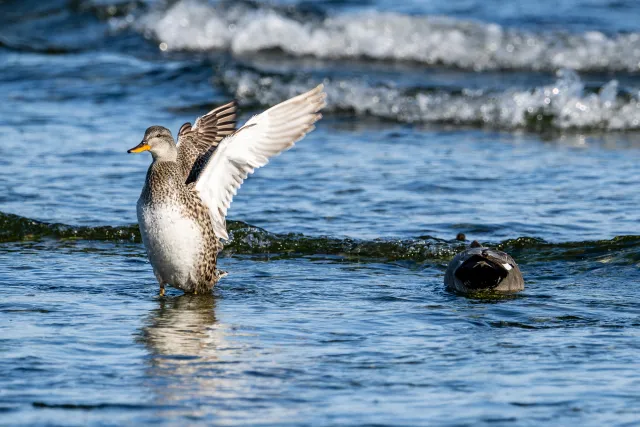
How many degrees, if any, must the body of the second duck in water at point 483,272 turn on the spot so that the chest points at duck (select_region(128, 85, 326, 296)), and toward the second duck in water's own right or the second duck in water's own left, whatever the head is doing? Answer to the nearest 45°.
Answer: approximately 90° to the second duck in water's own left

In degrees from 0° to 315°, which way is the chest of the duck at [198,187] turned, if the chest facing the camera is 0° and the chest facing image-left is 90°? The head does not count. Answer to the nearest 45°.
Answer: approximately 45°

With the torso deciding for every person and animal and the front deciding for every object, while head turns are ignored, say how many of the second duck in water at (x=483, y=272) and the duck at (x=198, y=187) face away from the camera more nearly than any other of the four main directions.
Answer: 1

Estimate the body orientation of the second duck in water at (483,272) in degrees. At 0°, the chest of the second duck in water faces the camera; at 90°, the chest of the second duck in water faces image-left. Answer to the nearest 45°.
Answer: approximately 180°

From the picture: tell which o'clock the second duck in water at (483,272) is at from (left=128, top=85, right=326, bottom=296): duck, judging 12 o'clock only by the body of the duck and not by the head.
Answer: The second duck in water is roughly at 8 o'clock from the duck.

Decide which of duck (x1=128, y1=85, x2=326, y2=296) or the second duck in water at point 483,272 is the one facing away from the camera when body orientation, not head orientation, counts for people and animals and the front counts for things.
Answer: the second duck in water
